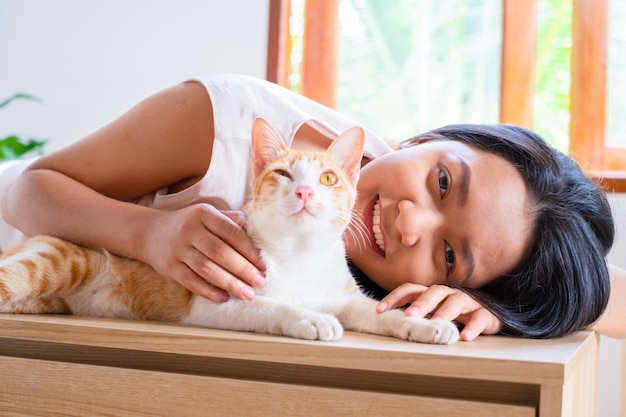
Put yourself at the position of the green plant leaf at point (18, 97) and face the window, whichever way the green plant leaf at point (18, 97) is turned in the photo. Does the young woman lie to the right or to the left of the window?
right

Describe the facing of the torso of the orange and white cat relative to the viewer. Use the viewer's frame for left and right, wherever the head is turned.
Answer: facing the viewer and to the right of the viewer

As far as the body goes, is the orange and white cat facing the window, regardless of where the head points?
no

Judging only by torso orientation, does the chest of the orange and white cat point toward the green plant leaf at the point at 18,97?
no
